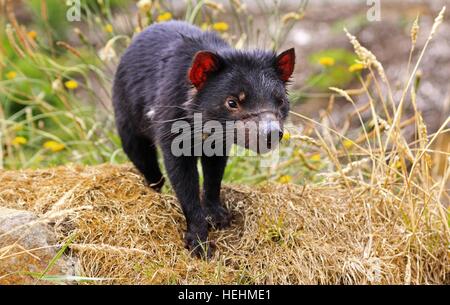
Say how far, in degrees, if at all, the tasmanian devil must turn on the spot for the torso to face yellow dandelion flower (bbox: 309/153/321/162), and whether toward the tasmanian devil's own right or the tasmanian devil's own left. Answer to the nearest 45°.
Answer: approximately 90° to the tasmanian devil's own left

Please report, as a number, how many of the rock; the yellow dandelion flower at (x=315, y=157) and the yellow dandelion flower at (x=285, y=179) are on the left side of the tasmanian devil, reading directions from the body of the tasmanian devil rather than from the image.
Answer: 2

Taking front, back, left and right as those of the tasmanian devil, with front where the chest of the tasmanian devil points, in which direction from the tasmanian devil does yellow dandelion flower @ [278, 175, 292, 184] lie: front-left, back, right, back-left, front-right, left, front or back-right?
left

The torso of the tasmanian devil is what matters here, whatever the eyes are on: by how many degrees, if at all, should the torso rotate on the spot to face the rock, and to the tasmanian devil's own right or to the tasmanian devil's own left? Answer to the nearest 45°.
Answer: approximately 90° to the tasmanian devil's own right

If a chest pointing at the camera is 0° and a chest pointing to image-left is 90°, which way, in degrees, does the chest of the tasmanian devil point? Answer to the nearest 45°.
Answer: approximately 315°
